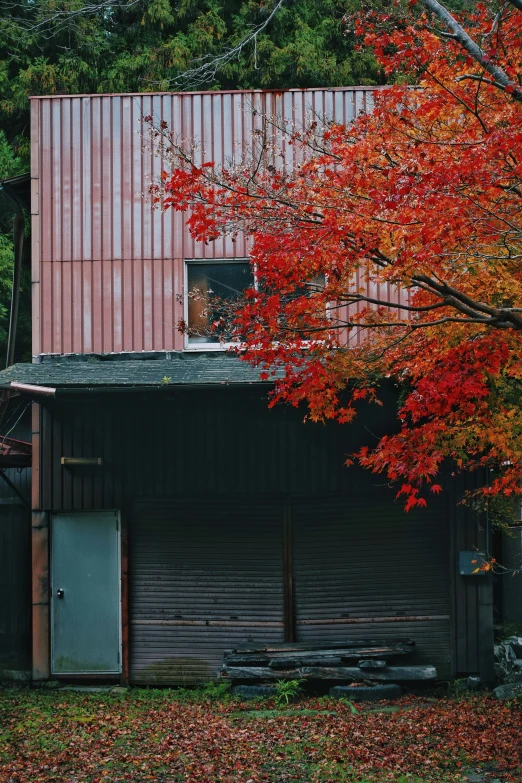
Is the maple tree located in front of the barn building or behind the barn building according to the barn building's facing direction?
in front

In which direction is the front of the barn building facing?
toward the camera

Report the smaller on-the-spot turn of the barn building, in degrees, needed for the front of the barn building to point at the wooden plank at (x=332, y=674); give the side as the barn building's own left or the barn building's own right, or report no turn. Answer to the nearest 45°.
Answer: approximately 45° to the barn building's own left
